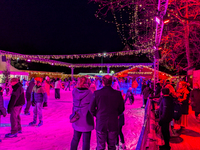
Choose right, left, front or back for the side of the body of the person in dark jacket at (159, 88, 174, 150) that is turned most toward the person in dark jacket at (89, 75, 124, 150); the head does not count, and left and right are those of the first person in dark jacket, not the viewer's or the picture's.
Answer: left

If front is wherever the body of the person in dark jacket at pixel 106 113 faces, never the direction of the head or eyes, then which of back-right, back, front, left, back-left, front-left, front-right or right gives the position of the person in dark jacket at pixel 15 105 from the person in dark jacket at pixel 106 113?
front-left

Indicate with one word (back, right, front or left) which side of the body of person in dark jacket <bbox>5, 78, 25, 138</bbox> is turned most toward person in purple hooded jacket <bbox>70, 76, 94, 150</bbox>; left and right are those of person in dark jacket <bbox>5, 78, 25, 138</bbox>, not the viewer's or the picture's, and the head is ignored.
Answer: left

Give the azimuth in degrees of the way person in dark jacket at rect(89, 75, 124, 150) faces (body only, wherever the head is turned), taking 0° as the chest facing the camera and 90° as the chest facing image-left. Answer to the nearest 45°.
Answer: approximately 180°

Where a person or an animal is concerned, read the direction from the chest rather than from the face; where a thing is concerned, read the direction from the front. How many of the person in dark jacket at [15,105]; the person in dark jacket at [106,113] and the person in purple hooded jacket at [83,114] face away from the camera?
2

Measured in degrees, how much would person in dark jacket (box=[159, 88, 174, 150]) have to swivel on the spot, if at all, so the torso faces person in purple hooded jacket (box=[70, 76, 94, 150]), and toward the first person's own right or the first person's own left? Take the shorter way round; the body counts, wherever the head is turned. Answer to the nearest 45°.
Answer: approximately 90° to the first person's own left

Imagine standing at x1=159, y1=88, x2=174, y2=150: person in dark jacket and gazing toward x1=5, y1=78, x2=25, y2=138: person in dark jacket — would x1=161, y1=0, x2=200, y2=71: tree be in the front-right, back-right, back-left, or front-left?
back-right

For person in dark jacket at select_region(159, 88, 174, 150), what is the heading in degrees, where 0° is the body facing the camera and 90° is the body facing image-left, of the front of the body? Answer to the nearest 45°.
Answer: approximately 135°

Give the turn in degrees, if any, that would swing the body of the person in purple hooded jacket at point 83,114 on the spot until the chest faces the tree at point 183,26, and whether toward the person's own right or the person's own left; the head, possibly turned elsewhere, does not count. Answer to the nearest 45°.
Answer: approximately 45° to the person's own right

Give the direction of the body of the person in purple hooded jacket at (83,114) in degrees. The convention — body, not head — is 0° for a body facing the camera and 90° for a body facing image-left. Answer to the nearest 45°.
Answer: approximately 180°
